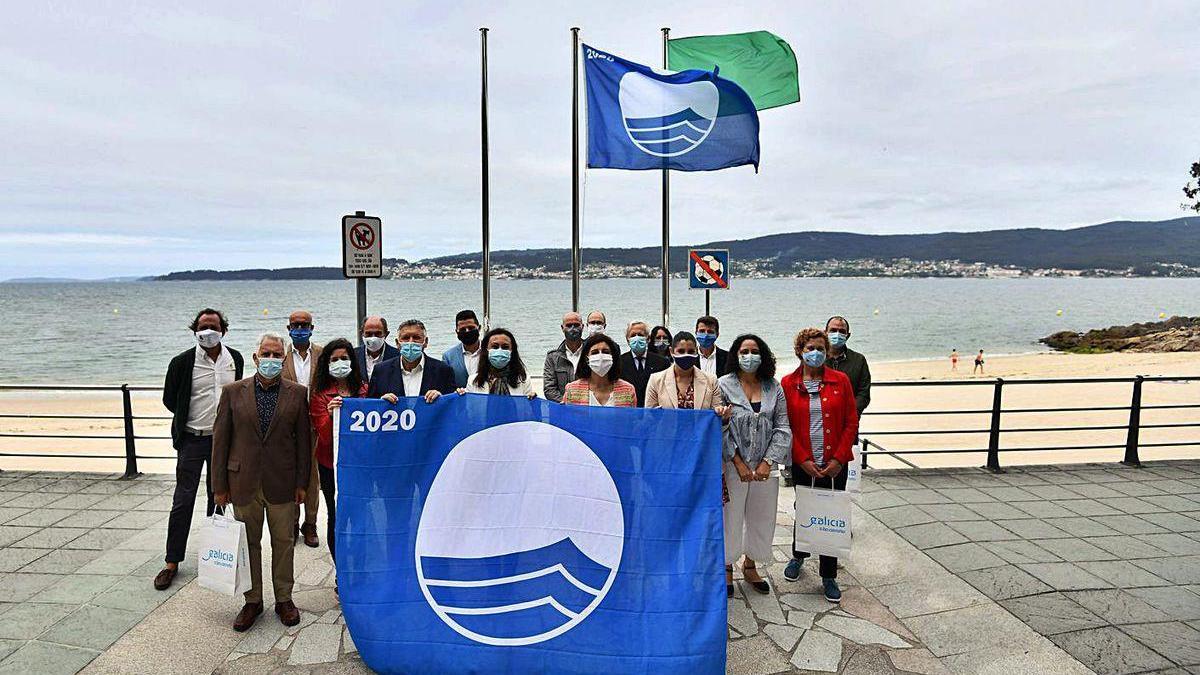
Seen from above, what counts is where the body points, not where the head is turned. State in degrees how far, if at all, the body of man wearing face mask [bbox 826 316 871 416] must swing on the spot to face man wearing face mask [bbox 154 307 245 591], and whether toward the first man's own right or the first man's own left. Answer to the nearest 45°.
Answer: approximately 45° to the first man's own right

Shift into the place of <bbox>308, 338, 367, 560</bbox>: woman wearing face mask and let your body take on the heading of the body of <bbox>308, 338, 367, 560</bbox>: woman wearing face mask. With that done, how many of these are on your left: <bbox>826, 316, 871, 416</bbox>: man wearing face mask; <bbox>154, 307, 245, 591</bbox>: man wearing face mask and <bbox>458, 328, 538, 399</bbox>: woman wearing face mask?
2

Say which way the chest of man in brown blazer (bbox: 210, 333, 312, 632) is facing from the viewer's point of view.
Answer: toward the camera

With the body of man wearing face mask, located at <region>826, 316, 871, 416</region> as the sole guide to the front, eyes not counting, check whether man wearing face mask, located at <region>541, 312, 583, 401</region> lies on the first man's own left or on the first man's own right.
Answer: on the first man's own right

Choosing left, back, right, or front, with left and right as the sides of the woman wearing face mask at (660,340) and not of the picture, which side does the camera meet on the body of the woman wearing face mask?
front

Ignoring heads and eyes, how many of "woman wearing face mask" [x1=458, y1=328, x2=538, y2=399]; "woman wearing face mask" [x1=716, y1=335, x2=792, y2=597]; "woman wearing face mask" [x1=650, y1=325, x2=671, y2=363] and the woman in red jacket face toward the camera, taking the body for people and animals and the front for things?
4

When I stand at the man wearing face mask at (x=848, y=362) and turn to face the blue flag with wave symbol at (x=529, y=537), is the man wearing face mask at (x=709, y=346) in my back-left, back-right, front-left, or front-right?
front-right

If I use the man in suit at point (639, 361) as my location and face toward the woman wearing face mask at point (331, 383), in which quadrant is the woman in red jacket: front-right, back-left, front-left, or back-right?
back-left

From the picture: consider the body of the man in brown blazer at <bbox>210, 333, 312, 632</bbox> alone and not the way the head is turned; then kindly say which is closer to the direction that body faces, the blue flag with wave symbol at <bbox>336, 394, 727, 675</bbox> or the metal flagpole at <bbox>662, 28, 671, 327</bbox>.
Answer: the blue flag with wave symbol

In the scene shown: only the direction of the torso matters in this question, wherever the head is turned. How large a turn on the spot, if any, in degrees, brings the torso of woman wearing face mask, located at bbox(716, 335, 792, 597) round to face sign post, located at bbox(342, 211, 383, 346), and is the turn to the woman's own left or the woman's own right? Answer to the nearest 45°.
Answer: approximately 90° to the woman's own right

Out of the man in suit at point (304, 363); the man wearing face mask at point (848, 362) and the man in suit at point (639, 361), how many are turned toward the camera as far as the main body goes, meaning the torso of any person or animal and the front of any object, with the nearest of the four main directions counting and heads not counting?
3

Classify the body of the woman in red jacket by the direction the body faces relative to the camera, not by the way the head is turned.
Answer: toward the camera

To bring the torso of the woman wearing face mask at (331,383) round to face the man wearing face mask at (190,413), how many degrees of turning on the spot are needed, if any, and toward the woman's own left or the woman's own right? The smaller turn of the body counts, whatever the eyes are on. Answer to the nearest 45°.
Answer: approximately 135° to the woman's own right

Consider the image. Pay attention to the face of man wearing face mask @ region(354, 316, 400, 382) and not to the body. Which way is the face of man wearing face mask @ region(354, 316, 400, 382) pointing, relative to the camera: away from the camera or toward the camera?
toward the camera

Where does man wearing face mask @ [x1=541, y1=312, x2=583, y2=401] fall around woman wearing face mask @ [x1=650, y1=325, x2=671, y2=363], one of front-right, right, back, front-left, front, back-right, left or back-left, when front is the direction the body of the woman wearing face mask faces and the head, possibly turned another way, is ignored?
front-right
